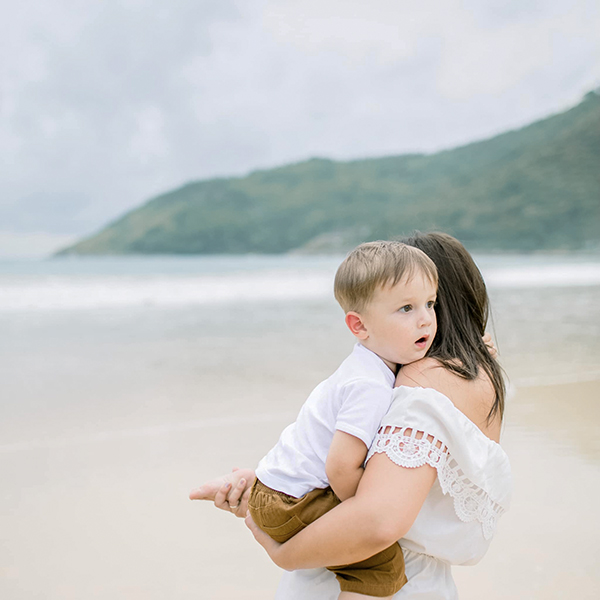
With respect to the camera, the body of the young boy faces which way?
to the viewer's right

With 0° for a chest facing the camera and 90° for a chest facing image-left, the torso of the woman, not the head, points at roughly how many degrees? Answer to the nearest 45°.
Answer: approximately 135°

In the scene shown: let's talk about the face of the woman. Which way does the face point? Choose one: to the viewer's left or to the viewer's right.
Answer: to the viewer's left
